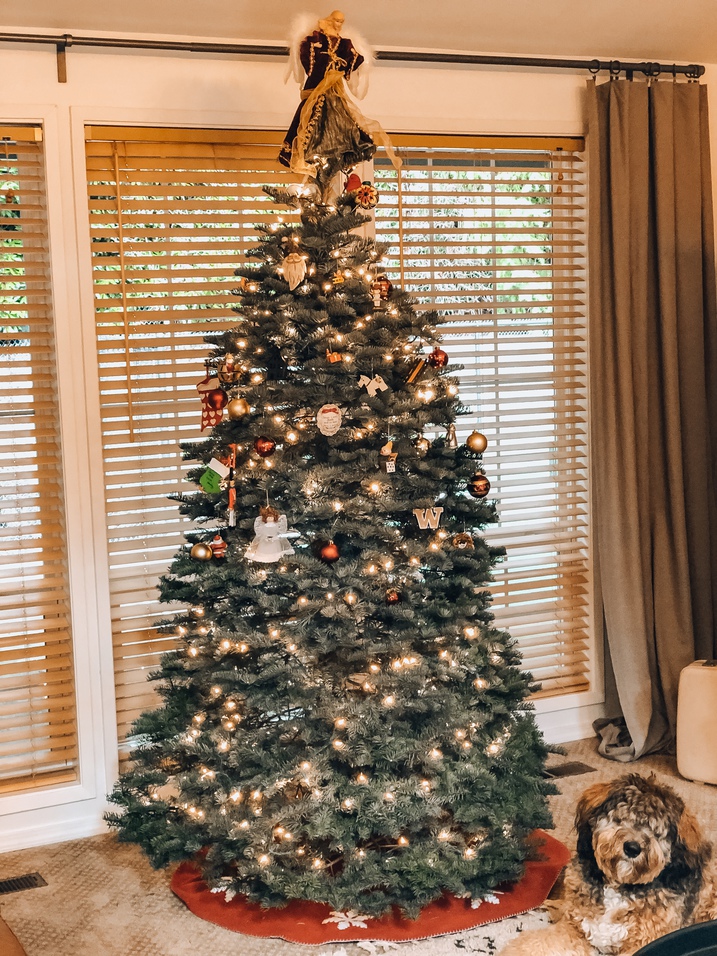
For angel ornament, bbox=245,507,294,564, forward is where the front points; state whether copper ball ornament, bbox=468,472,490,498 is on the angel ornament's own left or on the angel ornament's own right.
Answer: on the angel ornament's own left

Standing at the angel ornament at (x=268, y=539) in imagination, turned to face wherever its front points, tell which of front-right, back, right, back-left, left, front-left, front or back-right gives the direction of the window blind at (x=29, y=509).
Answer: back-right

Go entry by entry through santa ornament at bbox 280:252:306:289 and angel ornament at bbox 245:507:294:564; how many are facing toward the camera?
2

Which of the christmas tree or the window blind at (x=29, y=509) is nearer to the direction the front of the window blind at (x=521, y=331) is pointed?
the christmas tree

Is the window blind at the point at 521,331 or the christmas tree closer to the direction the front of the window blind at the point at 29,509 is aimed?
the christmas tree

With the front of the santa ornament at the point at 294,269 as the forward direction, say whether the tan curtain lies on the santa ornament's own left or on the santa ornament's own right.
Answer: on the santa ornament's own left

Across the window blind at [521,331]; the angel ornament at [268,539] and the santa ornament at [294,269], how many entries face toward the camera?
3

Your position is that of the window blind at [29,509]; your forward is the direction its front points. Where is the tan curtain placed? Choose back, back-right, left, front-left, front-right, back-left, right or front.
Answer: front-left
